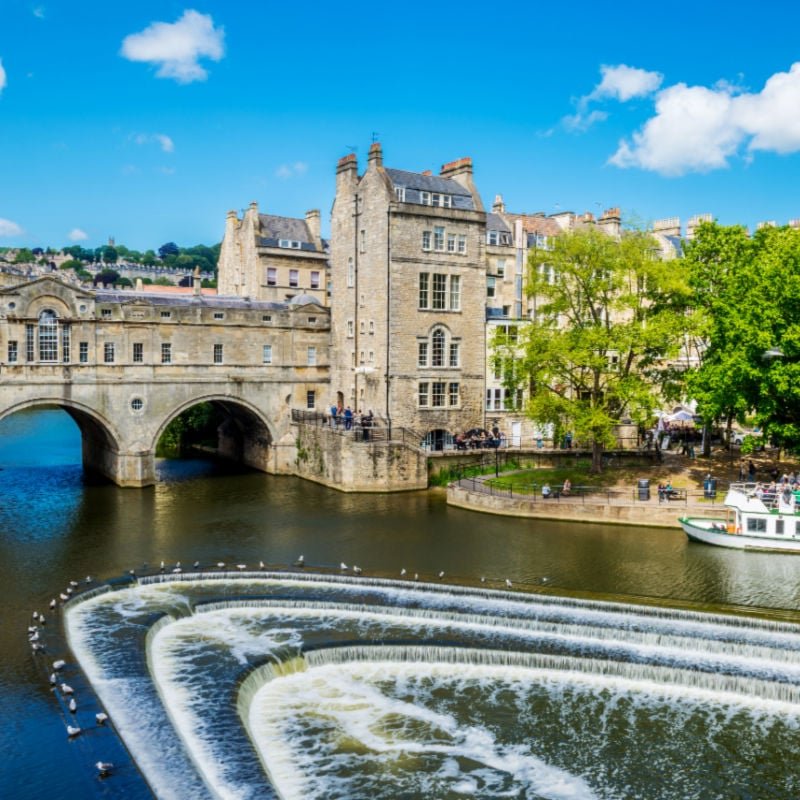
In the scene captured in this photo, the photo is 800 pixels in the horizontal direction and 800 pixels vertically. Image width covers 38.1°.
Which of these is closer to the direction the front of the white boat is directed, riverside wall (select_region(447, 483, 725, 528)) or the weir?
the riverside wall

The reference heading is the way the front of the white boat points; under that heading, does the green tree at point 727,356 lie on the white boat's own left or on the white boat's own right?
on the white boat's own right

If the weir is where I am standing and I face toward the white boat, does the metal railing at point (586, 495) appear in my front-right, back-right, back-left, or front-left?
front-left

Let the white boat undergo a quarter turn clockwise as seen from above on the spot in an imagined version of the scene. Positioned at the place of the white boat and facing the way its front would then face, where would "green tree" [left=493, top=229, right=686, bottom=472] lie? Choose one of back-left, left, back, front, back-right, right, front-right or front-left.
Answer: front-left

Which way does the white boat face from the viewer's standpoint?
to the viewer's left

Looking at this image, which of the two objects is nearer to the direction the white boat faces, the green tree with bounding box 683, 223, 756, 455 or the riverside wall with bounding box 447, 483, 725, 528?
the riverside wall

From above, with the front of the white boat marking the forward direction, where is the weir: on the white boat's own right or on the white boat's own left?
on the white boat's own left
